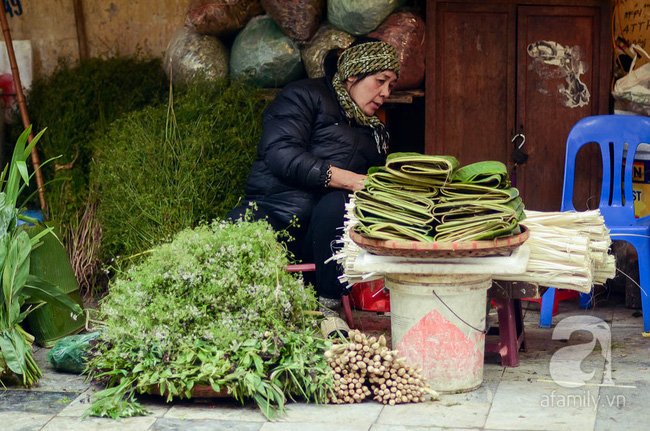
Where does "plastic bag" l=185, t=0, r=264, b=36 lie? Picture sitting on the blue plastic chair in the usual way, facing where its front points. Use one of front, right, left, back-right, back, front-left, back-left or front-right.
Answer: front-right

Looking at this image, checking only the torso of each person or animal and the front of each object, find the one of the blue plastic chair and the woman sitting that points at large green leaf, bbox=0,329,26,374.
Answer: the blue plastic chair

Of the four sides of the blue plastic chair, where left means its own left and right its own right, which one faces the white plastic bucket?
front

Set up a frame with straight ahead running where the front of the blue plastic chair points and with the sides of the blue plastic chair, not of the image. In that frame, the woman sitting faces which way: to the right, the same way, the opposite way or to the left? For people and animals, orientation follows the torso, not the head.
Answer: to the left

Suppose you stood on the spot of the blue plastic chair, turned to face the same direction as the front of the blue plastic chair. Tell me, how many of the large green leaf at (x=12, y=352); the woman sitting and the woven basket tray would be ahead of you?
3

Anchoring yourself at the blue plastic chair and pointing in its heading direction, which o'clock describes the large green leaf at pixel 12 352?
The large green leaf is roughly at 2 o'clock from the blue plastic chair.

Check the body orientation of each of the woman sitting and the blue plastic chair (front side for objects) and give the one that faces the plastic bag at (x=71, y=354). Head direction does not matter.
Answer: the blue plastic chair

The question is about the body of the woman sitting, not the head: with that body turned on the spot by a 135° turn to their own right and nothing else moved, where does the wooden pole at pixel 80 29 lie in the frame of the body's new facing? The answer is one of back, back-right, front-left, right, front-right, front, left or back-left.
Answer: front-right

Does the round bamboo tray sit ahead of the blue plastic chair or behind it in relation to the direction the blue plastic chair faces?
ahead

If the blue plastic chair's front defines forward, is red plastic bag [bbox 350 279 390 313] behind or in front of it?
in front

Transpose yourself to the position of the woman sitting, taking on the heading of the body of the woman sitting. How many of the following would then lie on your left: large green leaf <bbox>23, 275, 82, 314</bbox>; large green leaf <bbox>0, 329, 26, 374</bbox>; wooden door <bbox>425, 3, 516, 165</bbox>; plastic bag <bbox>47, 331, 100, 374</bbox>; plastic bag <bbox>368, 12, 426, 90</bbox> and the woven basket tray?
2

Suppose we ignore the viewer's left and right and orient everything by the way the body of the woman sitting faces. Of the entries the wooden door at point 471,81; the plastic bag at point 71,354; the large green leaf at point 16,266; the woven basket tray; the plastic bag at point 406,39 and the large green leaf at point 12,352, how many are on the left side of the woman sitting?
2

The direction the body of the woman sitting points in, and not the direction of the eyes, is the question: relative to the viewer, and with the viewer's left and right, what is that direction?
facing the viewer and to the right of the viewer

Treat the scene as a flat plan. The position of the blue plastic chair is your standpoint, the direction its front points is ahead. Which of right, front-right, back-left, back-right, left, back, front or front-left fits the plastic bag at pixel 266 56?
front-right

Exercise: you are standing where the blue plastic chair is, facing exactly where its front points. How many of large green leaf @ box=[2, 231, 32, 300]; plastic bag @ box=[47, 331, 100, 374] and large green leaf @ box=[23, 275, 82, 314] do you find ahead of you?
3

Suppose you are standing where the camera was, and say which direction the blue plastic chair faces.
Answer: facing the viewer and to the left of the viewer

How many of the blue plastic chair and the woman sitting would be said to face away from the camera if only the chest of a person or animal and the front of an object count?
0

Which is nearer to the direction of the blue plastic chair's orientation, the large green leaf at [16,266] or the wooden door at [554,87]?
the large green leaf

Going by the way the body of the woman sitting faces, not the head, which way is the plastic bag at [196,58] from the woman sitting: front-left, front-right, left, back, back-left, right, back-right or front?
back
